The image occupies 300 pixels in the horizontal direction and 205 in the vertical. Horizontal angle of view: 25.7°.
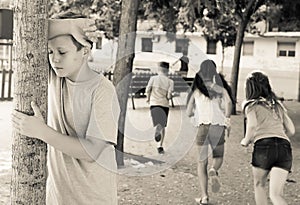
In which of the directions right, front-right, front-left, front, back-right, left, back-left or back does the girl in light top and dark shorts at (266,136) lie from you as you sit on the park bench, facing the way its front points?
front

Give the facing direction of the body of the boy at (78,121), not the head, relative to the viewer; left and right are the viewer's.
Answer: facing the viewer and to the left of the viewer

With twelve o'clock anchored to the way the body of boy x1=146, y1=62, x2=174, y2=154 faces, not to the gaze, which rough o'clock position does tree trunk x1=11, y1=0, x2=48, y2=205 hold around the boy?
The tree trunk is roughly at 6 o'clock from the boy.

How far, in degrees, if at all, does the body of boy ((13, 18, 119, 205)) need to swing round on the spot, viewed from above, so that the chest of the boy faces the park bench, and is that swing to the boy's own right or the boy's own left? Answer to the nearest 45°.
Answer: approximately 135° to the boy's own right

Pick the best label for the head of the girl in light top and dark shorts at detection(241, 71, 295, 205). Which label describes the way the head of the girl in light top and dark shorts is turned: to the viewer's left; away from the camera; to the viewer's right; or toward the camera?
away from the camera

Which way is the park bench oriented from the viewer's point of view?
toward the camera

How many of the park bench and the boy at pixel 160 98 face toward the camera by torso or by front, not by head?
1

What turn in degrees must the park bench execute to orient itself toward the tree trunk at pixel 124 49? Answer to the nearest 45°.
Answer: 0° — it already faces it

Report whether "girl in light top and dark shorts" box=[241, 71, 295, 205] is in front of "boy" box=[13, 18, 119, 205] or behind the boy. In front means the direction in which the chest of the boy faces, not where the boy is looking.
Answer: behind

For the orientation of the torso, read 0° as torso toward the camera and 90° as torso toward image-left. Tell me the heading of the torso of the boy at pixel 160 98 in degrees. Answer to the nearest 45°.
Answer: approximately 180°

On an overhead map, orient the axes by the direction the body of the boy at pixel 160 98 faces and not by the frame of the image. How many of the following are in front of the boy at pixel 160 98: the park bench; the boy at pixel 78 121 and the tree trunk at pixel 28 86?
1

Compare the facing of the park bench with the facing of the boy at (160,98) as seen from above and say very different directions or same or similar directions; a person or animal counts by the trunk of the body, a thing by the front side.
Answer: very different directions

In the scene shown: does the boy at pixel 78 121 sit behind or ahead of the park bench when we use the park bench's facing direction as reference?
ahead

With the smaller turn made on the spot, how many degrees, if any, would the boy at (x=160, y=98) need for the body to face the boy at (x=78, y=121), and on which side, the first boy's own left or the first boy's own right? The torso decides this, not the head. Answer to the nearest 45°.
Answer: approximately 180°

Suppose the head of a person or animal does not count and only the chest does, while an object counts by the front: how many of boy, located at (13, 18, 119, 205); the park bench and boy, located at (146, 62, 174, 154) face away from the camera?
1

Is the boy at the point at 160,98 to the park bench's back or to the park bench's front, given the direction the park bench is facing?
to the front

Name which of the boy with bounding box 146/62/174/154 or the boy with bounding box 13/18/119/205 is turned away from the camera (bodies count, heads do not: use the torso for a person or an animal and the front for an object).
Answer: the boy with bounding box 146/62/174/154
